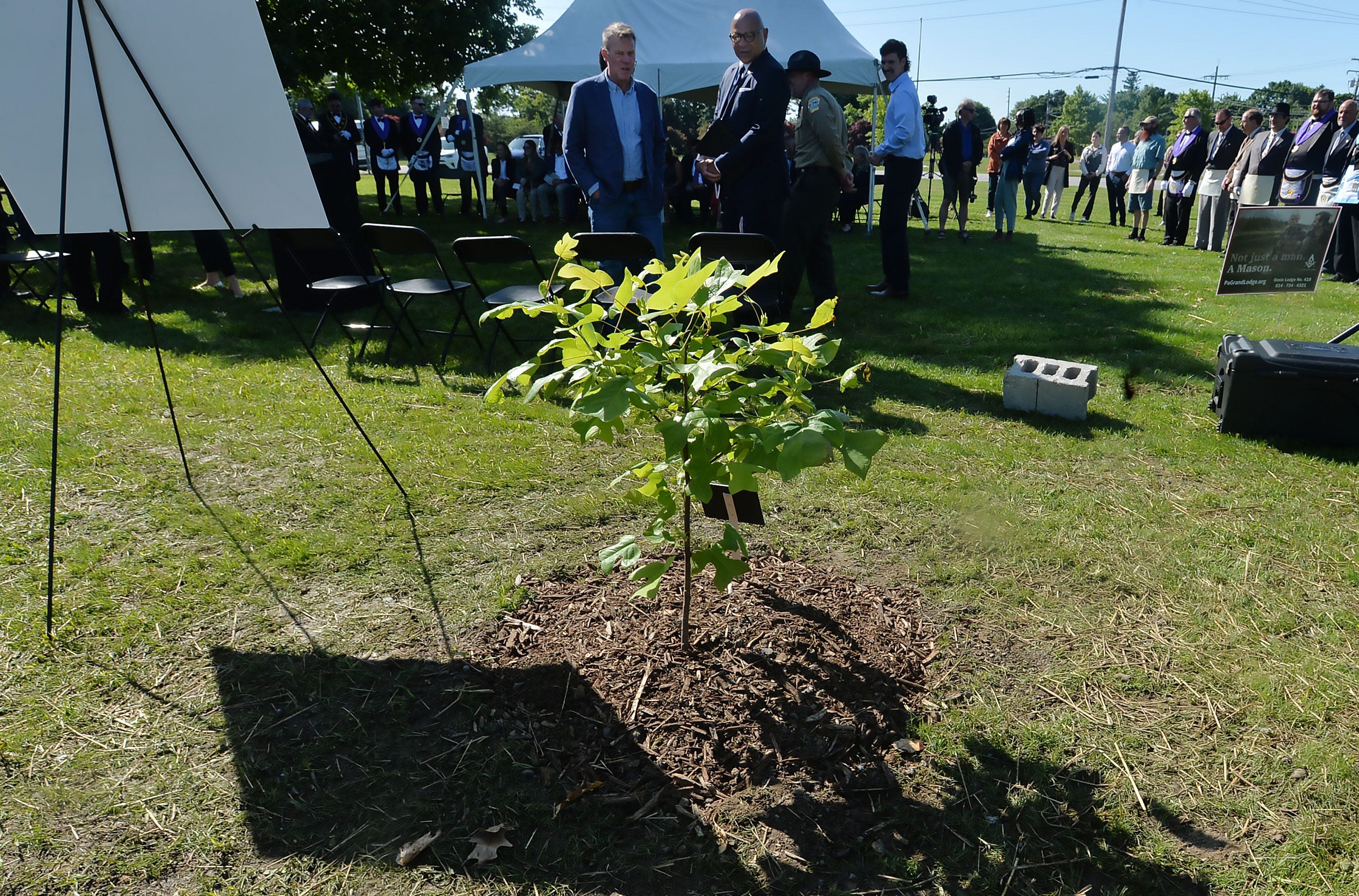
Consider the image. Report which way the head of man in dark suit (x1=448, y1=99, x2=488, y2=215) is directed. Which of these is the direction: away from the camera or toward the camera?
toward the camera

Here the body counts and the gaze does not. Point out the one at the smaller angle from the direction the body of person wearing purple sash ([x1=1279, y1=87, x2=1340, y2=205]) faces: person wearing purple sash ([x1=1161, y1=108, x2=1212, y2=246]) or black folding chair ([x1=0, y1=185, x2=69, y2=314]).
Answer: the black folding chair

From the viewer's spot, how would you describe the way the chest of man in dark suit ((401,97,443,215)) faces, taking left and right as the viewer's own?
facing the viewer

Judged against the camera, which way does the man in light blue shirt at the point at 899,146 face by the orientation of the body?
to the viewer's left

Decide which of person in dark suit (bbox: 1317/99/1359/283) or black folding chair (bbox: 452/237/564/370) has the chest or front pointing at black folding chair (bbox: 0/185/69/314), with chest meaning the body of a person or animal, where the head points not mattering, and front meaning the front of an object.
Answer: the person in dark suit

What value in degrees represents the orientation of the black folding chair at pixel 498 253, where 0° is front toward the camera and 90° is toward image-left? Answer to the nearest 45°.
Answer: approximately 315°

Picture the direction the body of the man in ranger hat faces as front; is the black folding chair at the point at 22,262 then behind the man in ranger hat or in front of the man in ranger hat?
in front

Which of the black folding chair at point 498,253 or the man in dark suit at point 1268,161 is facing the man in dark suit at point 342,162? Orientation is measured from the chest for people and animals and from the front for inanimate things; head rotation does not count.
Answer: the man in dark suit at point 1268,161

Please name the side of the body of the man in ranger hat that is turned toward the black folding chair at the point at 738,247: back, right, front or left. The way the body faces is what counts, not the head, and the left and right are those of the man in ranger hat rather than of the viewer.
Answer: left

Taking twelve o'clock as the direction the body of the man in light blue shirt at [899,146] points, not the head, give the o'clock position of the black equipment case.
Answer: The black equipment case is roughly at 8 o'clock from the man in light blue shirt.

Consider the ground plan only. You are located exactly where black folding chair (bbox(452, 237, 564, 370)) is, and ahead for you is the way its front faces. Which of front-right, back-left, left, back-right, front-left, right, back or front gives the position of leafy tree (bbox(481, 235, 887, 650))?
front-right

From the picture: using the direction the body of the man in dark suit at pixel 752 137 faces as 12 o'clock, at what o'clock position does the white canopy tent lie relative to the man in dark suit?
The white canopy tent is roughly at 4 o'clock from the man in dark suit.
